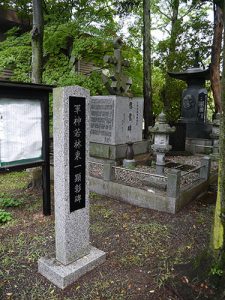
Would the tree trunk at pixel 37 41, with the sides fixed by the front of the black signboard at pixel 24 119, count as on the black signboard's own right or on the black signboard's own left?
on the black signboard's own left

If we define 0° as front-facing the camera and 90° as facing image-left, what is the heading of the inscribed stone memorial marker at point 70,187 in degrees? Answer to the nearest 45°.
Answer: approximately 315°

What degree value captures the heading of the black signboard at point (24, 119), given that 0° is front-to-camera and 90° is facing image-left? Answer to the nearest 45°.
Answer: approximately 315°

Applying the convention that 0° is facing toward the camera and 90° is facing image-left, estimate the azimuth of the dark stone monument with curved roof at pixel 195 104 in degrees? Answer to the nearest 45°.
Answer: approximately 315°

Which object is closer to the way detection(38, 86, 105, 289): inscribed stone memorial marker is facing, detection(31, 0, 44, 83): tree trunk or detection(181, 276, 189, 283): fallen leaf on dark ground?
the fallen leaf on dark ground

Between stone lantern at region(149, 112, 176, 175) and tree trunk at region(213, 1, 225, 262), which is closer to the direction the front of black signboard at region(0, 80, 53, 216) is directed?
the tree trunk

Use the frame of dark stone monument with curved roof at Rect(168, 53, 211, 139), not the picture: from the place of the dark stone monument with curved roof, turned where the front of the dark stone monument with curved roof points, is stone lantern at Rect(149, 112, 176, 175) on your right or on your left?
on your right
